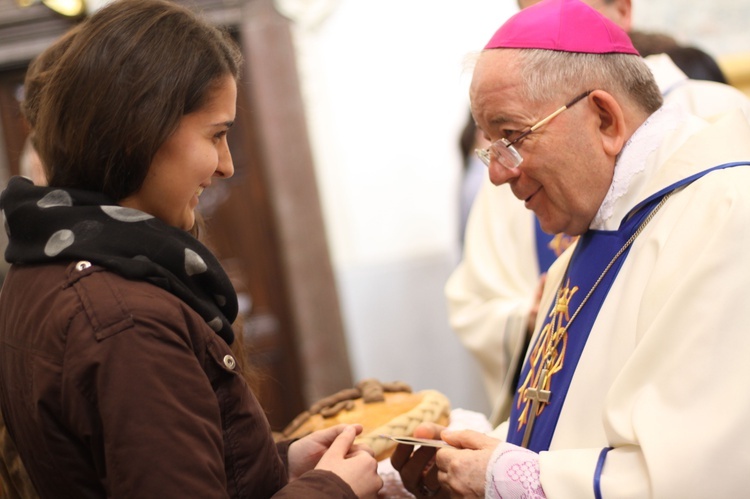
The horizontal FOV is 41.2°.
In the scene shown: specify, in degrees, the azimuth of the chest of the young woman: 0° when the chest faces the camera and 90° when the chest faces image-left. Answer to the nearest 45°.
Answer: approximately 270°

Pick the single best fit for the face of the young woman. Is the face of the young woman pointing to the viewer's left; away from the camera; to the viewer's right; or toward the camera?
to the viewer's right
